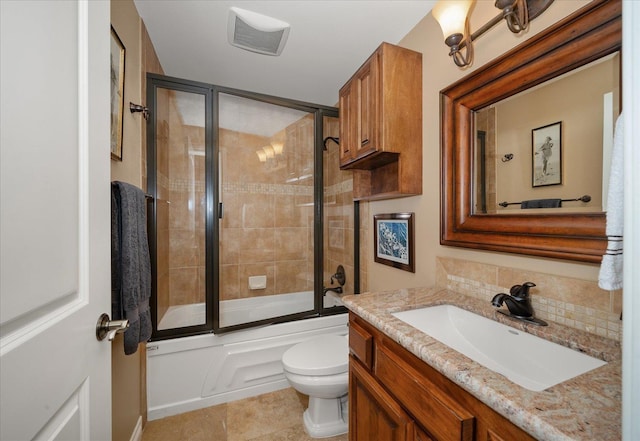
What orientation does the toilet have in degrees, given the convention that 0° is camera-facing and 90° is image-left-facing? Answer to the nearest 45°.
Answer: approximately 45°

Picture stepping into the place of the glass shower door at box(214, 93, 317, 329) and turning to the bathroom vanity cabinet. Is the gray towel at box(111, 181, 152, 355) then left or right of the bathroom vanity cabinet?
right

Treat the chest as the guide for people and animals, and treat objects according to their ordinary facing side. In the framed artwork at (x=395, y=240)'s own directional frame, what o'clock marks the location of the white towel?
The white towel is roughly at 10 o'clock from the framed artwork.

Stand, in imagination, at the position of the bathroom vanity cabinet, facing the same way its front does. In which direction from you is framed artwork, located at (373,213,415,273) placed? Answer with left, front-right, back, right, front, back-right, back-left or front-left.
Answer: back-right

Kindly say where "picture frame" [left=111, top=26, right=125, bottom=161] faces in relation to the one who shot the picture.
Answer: facing to the right of the viewer

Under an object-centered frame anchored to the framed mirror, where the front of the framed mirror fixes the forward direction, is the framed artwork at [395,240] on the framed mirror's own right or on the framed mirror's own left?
on the framed mirror's own right

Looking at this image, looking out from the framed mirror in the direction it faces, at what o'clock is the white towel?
The white towel is roughly at 10 o'clock from the framed mirror.

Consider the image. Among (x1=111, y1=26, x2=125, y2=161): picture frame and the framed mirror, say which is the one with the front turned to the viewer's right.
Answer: the picture frame
